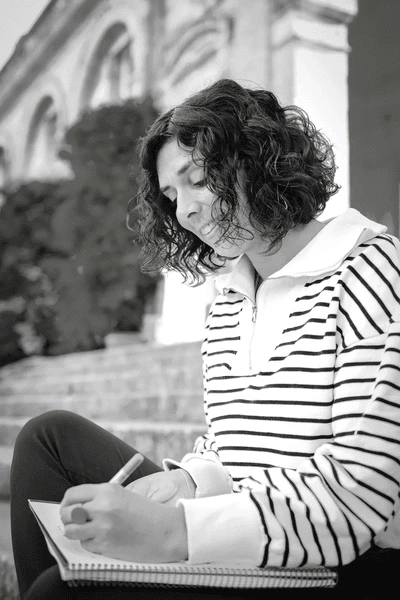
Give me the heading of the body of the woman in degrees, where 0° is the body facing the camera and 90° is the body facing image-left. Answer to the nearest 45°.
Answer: approximately 45°
